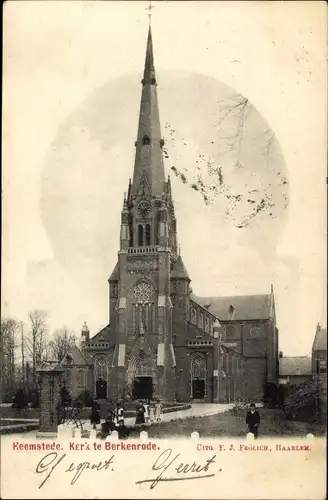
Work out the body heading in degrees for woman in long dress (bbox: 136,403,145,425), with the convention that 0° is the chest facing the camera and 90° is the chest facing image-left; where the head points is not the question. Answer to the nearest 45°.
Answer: approximately 0°

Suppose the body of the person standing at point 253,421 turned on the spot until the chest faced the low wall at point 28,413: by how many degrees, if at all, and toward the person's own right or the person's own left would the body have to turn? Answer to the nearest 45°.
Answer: approximately 90° to the person's own right

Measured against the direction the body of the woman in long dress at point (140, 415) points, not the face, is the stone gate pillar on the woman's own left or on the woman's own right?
on the woman's own right

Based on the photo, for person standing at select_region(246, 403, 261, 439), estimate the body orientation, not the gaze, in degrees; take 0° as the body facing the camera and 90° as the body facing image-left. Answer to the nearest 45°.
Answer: approximately 0°

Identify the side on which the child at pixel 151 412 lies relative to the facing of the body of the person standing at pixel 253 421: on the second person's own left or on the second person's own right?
on the second person's own right

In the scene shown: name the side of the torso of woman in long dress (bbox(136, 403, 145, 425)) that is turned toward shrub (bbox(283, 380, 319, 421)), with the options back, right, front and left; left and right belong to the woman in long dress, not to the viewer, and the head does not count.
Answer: left

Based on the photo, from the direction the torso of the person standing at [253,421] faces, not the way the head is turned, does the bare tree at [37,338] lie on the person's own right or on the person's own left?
on the person's own right

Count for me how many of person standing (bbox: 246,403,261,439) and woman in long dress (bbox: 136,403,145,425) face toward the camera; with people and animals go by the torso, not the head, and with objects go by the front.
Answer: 2
